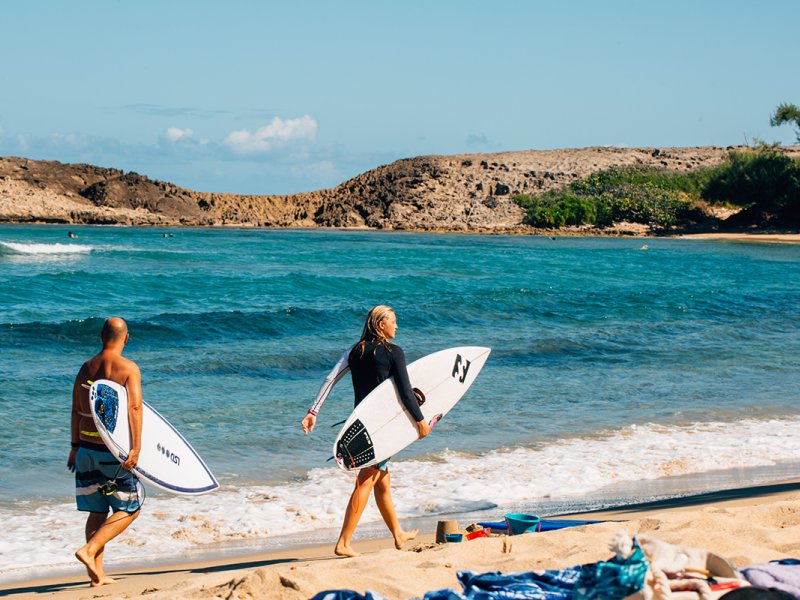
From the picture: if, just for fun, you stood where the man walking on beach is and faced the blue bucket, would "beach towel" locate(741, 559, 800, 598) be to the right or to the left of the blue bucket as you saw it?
right

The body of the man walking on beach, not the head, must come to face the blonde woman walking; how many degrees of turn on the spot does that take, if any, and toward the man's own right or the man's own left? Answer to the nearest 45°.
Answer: approximately 45° to the man's own right

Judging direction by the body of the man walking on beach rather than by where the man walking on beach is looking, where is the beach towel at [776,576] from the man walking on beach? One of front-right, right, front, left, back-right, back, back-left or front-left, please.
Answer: right

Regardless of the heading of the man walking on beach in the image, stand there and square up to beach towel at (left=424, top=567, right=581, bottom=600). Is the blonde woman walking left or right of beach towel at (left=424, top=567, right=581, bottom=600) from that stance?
left

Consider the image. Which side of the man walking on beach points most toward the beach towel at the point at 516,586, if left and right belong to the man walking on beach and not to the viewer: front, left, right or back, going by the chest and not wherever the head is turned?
right

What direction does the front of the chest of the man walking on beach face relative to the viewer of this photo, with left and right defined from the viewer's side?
facing away from the viewer and to the right of the viewer

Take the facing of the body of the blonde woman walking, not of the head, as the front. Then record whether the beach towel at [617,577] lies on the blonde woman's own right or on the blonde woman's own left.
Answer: on the blonde woman's own right

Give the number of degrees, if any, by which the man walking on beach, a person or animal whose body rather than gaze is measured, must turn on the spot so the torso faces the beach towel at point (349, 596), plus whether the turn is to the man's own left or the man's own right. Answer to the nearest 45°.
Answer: approximately 90° to the man's own right

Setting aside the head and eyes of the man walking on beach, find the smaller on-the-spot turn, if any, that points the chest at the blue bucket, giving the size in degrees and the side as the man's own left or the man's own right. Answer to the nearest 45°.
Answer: approximately 45° to the man's own right

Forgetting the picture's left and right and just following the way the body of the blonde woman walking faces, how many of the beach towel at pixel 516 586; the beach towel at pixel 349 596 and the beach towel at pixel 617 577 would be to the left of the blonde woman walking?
0
